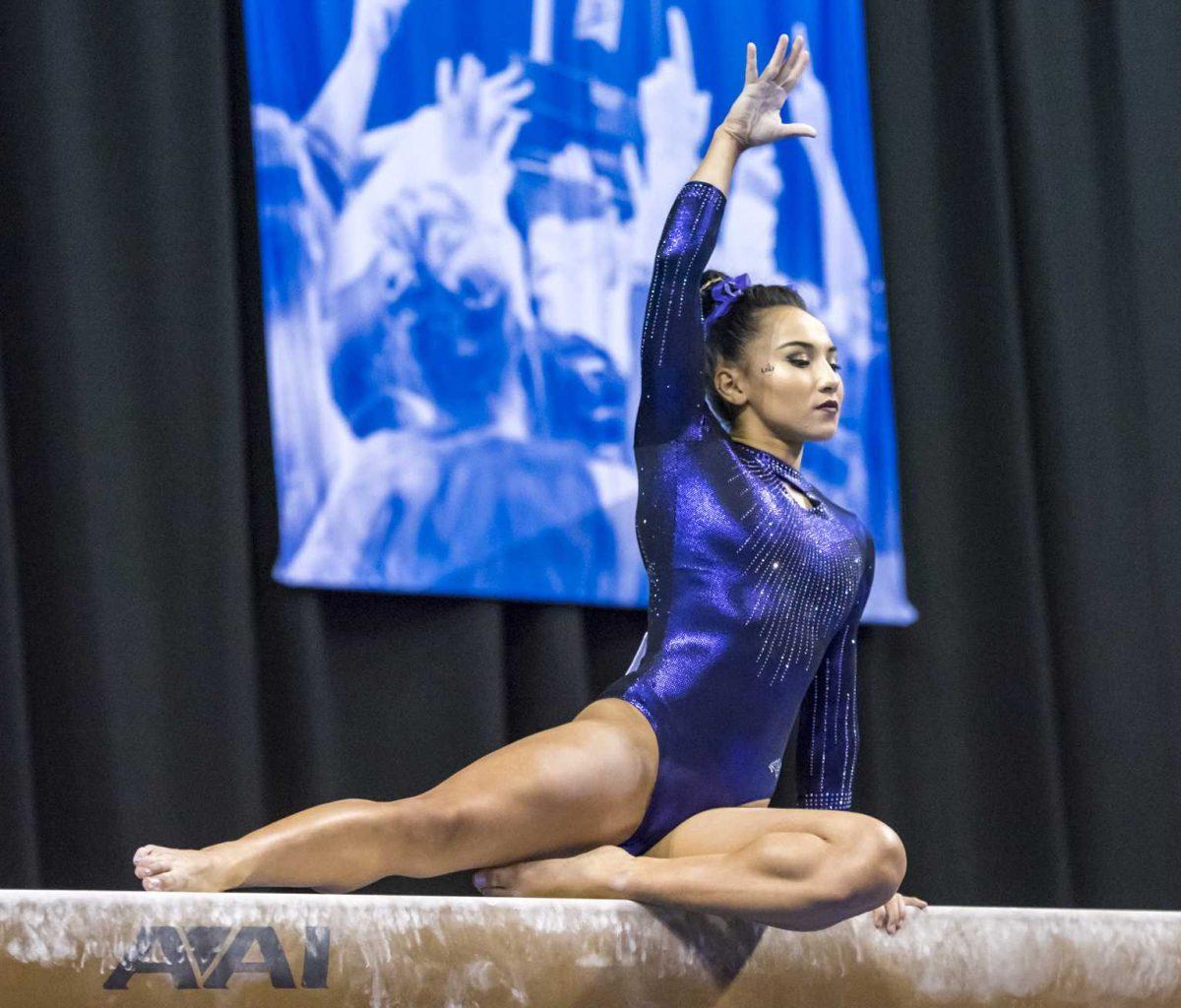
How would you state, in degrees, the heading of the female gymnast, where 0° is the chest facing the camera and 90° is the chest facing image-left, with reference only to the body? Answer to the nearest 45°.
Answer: approximately 315°

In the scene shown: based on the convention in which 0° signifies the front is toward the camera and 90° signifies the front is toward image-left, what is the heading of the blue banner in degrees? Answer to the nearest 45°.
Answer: approximately 0°

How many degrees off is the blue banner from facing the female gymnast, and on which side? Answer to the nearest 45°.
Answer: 0° — it already faces them

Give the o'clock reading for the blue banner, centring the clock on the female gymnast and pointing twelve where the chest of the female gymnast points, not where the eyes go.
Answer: The blue banner is roughly at 7 o'clock from the female gymnast.
